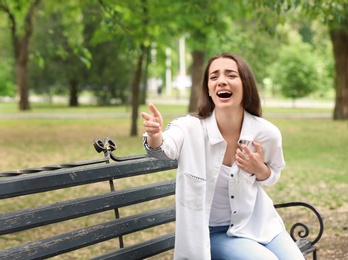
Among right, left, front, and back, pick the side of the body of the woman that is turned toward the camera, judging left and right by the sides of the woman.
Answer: front

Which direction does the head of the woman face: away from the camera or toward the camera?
toward the camera

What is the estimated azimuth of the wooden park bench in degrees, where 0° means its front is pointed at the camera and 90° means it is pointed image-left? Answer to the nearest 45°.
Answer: approximately 315°
